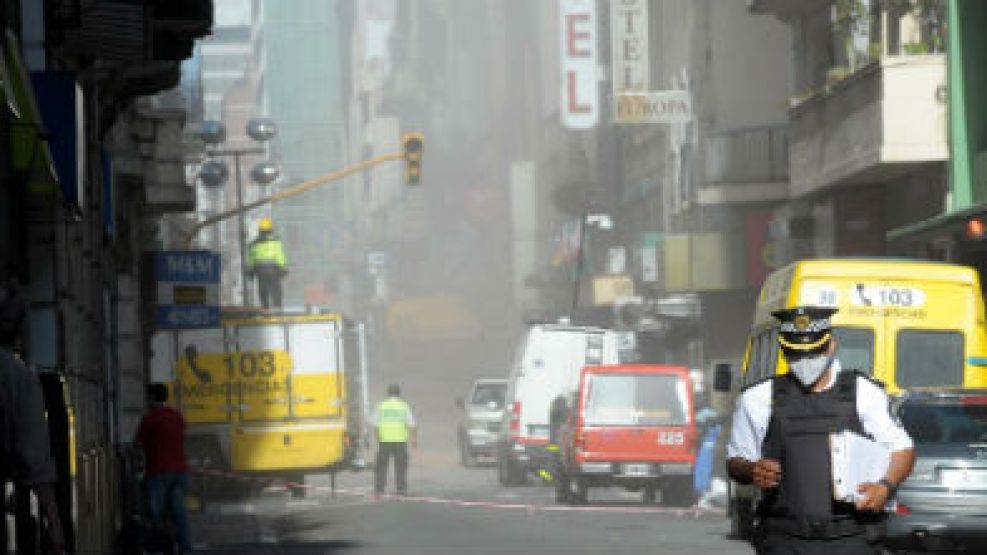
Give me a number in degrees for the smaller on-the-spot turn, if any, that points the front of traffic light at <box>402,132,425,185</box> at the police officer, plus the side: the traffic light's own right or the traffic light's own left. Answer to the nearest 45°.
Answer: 0° — it already faces them

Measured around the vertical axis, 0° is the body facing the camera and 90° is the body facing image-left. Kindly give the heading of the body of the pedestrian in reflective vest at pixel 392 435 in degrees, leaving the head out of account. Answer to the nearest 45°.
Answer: approximately 180°

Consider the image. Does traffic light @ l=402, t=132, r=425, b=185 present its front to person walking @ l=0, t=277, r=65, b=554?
yes

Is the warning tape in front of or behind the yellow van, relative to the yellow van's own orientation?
in front

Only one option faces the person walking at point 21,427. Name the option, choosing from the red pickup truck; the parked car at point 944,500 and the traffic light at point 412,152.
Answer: the traffic light

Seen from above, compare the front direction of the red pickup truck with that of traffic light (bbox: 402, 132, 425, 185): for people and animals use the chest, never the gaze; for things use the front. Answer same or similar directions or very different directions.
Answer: very different directions
